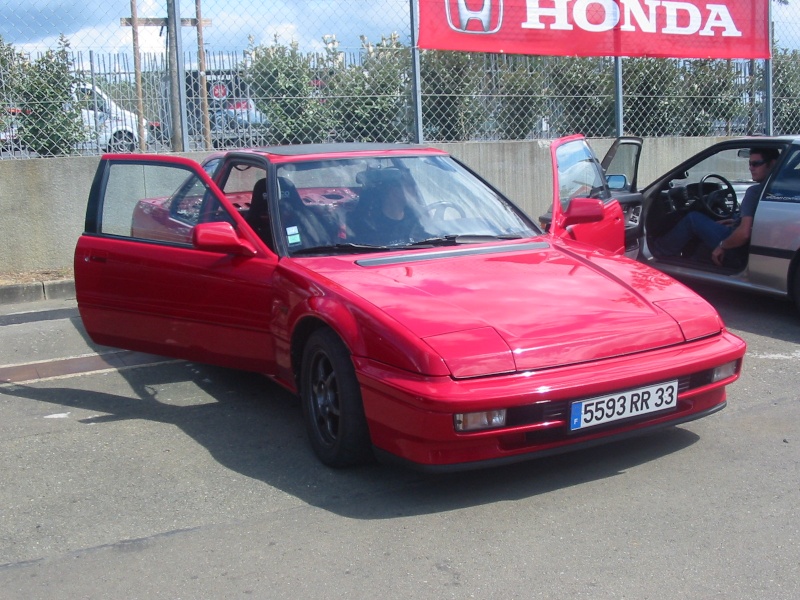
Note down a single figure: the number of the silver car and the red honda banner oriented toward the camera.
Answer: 1

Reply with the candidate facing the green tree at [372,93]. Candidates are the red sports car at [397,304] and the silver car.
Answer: the silver car

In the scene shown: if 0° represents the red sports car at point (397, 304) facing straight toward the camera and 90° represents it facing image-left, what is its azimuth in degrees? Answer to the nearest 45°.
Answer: approximately 315°

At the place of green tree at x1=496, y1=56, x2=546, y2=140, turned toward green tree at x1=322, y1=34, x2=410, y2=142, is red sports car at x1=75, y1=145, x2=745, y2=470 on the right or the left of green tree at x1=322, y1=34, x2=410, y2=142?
left

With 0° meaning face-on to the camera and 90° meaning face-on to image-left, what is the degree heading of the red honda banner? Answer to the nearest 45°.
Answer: approximately 0°

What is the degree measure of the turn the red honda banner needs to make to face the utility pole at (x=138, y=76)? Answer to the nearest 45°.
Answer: approximately 45° to its right
